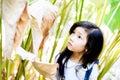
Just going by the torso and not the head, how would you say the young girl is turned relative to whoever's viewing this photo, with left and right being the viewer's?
facing the viewer and to the left of the viewer

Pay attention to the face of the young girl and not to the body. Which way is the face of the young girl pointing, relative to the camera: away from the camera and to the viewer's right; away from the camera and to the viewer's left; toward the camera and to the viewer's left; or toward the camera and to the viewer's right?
toward the camera and to the viewer's left
